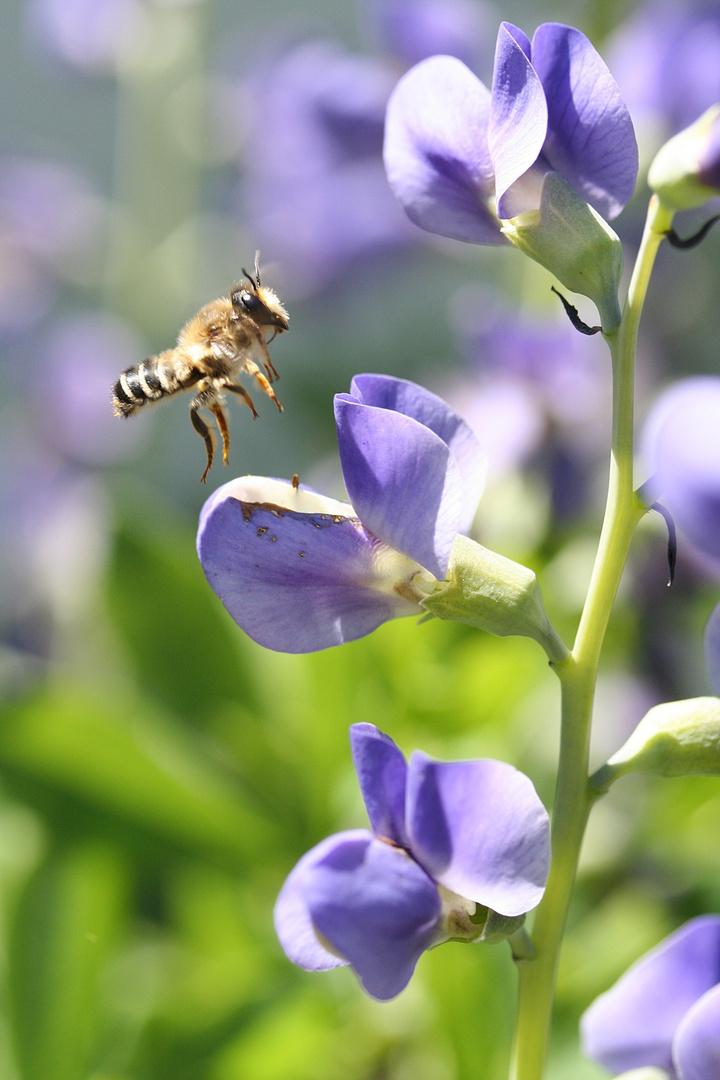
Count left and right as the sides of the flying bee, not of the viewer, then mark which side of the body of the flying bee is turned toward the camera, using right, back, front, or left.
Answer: right

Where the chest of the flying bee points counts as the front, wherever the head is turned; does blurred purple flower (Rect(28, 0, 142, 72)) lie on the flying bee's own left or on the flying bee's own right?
on the flying bee's own left

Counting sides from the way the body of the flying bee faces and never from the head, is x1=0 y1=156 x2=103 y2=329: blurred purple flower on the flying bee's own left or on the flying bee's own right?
on the flying bee's own left
